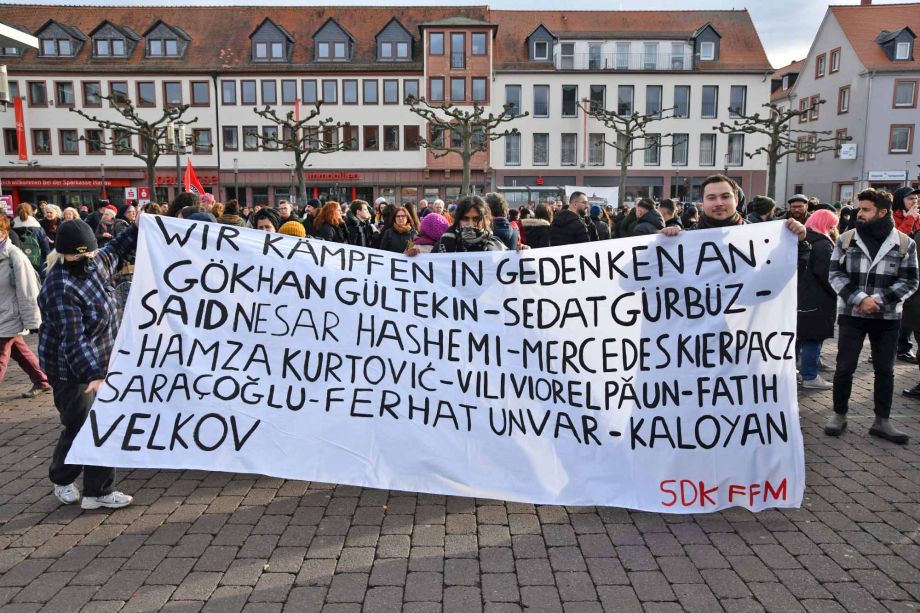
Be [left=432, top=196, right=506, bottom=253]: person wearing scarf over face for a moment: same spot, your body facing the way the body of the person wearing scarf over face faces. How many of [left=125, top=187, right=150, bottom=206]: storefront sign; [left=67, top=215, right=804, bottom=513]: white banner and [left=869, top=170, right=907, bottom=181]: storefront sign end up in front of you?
1

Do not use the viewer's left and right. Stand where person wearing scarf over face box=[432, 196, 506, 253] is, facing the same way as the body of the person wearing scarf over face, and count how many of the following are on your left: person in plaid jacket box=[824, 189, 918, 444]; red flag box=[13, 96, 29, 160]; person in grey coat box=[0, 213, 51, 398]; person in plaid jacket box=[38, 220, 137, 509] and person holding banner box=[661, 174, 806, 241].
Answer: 2

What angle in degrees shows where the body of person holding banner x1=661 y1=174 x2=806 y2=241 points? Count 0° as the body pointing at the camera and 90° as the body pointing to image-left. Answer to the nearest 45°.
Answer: approximately 0°

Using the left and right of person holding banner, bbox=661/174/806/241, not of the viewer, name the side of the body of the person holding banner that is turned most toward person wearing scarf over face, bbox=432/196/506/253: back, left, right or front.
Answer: right

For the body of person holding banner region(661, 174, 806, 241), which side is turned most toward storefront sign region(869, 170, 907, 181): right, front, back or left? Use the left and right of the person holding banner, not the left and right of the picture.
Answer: back

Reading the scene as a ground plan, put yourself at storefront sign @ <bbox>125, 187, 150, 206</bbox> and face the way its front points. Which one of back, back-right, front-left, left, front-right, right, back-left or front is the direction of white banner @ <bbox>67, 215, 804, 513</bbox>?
front

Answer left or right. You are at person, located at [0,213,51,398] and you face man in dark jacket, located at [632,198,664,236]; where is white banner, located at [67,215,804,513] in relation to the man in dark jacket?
right
